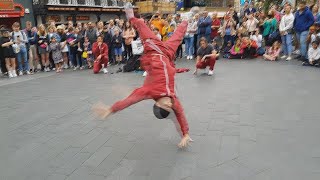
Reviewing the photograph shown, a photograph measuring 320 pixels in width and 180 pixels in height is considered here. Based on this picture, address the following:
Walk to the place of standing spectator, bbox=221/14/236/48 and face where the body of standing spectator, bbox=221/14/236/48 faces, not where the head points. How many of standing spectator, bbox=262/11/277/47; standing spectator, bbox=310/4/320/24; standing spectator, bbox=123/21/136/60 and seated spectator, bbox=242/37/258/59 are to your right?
1

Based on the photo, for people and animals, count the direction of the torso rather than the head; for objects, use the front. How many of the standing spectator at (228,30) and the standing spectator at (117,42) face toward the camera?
2

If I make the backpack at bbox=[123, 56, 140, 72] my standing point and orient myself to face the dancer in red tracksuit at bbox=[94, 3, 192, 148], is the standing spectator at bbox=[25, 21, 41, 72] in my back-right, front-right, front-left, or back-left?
back-right

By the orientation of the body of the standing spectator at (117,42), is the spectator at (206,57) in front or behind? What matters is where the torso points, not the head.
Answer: in front

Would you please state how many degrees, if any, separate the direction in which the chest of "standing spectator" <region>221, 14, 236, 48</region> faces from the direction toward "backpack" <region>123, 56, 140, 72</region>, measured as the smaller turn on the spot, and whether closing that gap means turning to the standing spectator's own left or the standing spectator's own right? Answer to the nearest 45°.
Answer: approximately 45° to the standing spectator's own right

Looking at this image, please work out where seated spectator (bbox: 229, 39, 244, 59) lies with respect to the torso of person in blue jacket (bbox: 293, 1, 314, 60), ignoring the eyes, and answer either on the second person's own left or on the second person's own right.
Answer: on the second person's own right

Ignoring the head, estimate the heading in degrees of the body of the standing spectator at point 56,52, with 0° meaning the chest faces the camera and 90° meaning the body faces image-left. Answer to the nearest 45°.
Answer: approximately 315°

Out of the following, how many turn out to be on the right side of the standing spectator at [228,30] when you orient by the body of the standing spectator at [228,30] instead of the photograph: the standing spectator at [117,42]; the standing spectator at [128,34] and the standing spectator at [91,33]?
3

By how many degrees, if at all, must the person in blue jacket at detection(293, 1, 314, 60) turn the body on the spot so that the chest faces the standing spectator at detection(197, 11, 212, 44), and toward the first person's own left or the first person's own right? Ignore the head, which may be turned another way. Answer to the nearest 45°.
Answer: approximately 45° to the first person's own right

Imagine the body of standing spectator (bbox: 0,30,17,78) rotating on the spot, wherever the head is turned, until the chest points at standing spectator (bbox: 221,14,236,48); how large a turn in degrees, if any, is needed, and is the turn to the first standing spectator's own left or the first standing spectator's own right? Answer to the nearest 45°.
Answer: approximately 45° to the first standing spectator's own left

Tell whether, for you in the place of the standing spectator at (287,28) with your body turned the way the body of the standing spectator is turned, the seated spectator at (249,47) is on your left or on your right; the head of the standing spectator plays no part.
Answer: on your right
